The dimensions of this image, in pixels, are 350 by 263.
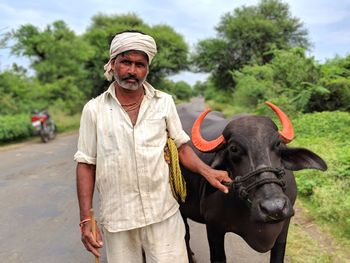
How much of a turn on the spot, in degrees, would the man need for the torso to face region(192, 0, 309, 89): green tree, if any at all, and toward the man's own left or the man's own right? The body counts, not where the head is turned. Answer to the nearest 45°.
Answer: approximately 180°

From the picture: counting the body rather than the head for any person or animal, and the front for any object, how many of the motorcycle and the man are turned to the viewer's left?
0

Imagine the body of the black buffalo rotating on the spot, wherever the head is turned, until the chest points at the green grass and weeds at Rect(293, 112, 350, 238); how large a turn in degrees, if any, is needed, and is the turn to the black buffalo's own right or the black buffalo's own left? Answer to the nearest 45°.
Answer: approximately 135° to the black buffalo's own left

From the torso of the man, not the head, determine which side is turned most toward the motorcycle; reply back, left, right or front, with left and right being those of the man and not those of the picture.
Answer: back

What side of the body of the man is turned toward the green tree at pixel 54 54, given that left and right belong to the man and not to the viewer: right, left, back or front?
back

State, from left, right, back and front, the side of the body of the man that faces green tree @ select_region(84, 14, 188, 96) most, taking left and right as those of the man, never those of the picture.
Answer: back
